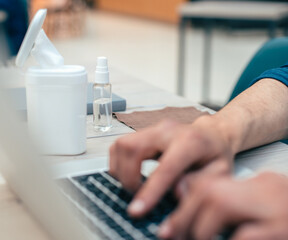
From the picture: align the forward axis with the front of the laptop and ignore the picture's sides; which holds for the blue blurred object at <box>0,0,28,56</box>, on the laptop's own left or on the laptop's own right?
on the laptop's own left

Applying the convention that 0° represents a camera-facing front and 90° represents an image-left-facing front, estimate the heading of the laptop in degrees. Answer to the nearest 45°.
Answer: approximately 225°
